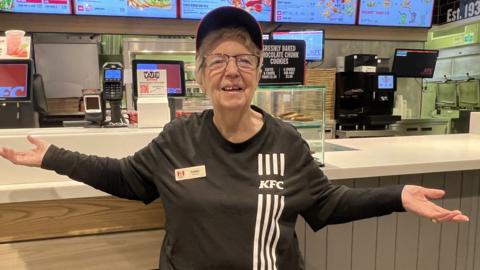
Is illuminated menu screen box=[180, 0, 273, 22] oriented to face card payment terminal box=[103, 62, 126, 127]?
yes

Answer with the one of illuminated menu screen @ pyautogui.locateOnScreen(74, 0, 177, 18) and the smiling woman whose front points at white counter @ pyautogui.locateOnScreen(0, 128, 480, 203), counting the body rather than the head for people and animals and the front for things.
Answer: the illuminated menu screen

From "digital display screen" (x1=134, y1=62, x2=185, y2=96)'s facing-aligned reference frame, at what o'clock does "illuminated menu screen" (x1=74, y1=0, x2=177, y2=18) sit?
The illuminated menu screen is roughly at 6 o'clock from the digital display screen.

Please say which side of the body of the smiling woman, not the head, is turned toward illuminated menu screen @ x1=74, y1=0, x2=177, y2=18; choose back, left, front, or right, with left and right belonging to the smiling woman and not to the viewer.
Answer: back

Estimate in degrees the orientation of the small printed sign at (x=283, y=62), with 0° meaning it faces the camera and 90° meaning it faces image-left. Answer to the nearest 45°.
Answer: approximately 0°

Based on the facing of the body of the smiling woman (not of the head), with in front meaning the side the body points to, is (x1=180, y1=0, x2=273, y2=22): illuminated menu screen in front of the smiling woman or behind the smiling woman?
behind

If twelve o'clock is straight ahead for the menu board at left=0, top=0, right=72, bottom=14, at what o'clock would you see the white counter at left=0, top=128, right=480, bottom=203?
The white counter is roughly at 12 o'clock from the menu board.
